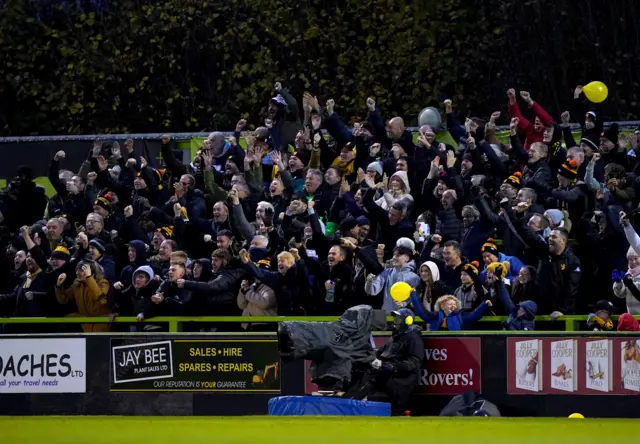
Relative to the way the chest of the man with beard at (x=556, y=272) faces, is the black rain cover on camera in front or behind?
in front

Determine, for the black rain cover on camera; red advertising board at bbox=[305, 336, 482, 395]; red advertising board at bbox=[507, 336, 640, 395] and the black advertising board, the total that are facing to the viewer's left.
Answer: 1

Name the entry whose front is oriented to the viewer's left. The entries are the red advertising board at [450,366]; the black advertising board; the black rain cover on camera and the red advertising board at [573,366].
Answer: the black rain cover on camera

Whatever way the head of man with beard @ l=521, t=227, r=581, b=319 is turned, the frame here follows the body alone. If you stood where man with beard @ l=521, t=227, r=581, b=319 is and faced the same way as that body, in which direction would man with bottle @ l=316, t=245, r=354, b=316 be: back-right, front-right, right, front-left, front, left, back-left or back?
front-right

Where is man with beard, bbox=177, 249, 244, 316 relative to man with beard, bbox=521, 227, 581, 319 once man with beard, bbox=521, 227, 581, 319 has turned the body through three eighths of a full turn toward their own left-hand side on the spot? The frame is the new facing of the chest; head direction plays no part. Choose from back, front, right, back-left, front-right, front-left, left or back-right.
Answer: back

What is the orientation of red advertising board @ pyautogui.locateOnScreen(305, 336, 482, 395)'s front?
toward the camera

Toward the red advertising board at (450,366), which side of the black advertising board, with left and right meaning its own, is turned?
left

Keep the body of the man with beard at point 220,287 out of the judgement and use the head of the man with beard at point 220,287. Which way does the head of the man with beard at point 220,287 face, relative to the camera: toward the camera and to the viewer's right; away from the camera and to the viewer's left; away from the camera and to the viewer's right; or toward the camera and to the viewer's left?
toward the camera and to the viewer's left

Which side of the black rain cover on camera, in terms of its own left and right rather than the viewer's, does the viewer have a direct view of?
left

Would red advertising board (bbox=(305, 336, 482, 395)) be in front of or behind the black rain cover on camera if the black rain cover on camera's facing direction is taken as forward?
behind

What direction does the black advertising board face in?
toward the camera

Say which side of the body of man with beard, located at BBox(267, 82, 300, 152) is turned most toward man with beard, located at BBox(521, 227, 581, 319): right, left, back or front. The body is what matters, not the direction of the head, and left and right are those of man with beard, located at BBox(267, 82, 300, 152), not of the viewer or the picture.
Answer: left
